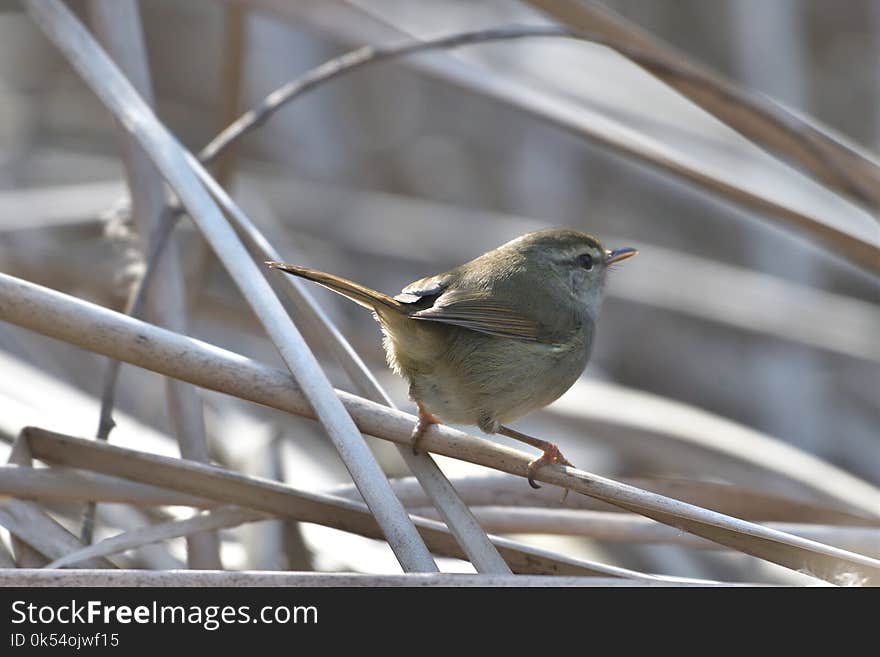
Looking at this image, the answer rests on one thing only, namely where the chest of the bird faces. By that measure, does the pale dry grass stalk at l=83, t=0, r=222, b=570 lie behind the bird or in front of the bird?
behind

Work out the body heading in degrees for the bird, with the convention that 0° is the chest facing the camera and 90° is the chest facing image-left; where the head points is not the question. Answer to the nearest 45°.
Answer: approximately 270°
